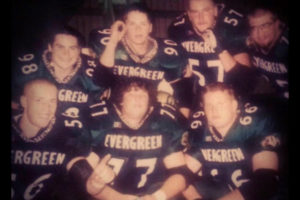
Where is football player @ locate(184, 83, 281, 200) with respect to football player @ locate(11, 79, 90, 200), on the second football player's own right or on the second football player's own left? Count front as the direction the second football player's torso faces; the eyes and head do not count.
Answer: on the second football player's own left

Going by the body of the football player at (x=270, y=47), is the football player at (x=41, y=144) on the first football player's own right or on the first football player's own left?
on the first football player's own right

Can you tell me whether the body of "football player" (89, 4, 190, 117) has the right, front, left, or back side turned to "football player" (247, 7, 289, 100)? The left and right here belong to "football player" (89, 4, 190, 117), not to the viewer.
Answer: left

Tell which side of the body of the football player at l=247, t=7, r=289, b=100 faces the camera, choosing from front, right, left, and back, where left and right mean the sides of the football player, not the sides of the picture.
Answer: front

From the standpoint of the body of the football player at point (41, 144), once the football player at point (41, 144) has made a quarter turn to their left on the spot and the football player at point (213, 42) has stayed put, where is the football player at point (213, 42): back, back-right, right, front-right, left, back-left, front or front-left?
front

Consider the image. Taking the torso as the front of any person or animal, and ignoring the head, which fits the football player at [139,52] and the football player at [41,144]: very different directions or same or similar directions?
same or similar directions

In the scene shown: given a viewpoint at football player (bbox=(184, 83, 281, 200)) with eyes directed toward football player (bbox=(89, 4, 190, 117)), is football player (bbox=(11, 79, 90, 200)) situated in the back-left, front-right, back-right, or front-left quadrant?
front-left

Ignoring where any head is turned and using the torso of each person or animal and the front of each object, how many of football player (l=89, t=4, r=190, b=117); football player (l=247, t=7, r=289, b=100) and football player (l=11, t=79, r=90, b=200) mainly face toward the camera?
3

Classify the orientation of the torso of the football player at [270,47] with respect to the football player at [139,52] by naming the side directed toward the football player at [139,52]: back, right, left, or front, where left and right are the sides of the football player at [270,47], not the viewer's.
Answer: right

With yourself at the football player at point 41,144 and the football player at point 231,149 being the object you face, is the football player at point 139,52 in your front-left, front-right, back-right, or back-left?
front-left

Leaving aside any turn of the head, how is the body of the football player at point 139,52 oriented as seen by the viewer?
toward the camera
